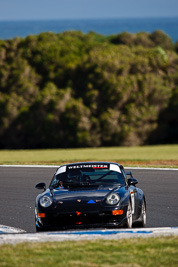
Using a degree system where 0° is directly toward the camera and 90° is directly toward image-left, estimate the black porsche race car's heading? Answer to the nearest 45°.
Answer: approximately 0°
